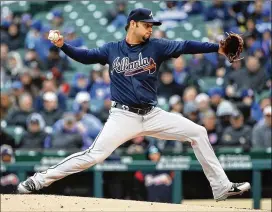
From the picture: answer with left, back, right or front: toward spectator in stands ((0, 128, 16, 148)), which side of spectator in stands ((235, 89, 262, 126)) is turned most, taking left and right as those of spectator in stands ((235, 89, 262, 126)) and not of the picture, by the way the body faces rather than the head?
right

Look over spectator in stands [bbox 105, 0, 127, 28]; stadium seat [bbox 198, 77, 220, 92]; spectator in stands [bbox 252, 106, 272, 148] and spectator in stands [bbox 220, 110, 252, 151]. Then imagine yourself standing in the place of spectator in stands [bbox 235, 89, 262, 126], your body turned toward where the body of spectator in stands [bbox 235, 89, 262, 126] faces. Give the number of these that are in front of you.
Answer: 2

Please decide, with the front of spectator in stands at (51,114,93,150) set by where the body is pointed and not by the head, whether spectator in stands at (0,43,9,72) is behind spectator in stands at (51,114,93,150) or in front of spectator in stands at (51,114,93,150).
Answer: behind

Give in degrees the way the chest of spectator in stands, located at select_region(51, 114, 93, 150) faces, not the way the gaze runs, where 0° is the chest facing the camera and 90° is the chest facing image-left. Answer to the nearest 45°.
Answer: approximately 0°

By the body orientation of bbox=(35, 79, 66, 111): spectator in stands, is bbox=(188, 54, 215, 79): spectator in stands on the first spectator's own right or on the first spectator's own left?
on the first spectator's own left

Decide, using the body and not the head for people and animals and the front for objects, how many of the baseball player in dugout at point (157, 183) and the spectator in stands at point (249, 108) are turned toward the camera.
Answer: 2

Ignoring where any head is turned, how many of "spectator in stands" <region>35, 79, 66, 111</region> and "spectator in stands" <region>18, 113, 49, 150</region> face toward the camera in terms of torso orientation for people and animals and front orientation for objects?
2
